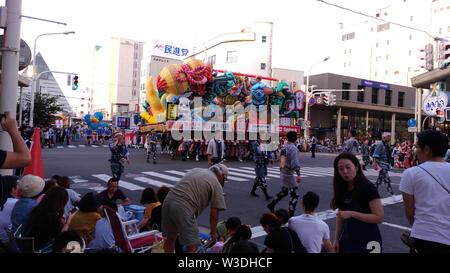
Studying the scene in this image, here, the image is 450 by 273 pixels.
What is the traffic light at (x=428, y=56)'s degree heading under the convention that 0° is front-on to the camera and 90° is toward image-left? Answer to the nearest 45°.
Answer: approximately 90°

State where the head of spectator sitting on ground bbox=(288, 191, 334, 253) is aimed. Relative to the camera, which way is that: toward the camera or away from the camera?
away from the camera

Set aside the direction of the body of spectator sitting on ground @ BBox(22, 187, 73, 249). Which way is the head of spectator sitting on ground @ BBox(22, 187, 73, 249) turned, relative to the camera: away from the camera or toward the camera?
away from the camera

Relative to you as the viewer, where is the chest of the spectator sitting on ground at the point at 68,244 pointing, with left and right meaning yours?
facing away from the viewer

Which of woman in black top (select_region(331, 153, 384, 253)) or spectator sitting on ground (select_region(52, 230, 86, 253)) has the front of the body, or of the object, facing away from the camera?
the spectator sitting on ground

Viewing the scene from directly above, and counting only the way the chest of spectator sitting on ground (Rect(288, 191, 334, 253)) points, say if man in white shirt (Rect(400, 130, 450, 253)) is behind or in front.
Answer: behind

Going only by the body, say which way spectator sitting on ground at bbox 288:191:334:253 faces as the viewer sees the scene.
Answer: away from the camera

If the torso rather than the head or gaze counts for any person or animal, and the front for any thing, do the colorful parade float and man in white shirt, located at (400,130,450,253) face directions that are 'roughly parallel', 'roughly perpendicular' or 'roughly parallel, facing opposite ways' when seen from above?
roughly perpendicular

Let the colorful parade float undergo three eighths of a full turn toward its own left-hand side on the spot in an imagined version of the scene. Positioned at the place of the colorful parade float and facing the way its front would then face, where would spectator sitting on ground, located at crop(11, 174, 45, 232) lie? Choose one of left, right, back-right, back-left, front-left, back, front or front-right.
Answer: front-right

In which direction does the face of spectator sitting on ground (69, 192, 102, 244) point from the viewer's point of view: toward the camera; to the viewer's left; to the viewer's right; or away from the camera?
away from the camera

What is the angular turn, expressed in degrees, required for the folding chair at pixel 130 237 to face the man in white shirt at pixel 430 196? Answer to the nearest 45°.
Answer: approximately 45° to its right

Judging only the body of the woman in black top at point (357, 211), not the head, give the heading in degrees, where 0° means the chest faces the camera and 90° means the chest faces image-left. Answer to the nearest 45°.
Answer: approximately 45°

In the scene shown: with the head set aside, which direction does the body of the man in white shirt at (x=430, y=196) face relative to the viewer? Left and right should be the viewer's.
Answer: facing away from the viewer and to the left of the viewer
